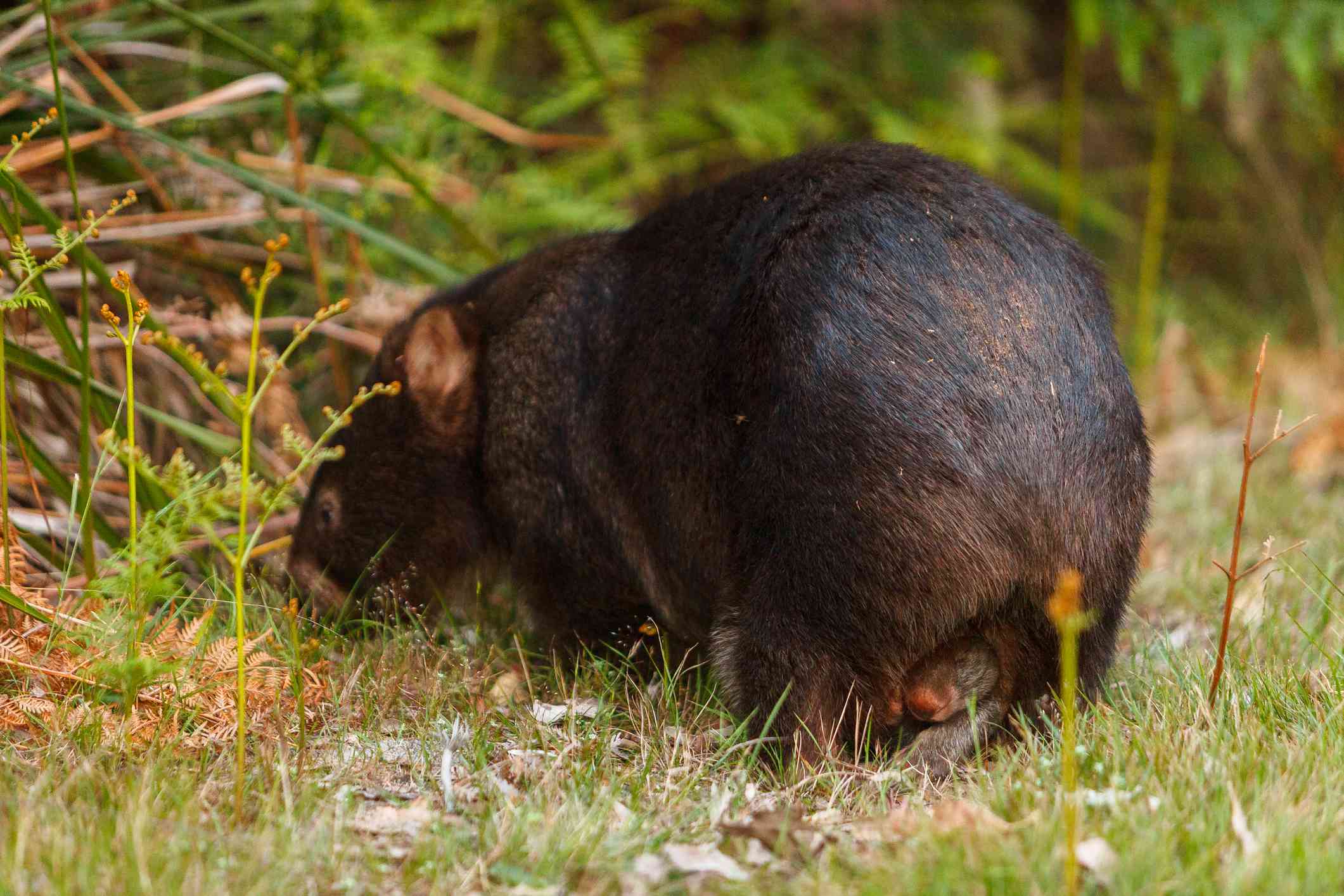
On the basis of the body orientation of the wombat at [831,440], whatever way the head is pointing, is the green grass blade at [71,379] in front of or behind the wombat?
in front

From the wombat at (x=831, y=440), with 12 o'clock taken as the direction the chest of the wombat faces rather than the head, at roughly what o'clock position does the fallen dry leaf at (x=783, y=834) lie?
The fallen dry leaf is roughly at 8 o'clock from the wombat.

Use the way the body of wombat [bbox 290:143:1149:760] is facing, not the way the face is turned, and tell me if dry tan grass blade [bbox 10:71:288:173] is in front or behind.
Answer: in front

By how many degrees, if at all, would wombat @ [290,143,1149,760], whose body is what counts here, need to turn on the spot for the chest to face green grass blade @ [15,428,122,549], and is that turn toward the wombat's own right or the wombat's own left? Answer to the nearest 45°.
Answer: approximately 45° to the wombat's own left

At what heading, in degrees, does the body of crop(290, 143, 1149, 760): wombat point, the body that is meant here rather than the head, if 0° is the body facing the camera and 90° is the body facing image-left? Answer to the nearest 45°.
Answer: approximately 135°

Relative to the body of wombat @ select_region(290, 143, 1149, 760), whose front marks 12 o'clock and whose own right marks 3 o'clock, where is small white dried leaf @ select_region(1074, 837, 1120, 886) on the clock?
The small white dried leaf is roughly at 7 o'clock from the wombat.

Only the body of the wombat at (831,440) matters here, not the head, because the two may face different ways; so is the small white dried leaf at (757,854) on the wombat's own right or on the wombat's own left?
on the wombat's own left

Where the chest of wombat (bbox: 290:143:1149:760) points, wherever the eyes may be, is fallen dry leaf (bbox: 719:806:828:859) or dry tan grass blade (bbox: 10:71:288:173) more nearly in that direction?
the dry tan grass blade

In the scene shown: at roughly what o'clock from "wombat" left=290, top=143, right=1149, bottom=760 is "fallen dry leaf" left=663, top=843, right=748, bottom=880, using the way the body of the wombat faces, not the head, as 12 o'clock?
The fallen dry leaf is roughly at 8 o'clock from the wombat.

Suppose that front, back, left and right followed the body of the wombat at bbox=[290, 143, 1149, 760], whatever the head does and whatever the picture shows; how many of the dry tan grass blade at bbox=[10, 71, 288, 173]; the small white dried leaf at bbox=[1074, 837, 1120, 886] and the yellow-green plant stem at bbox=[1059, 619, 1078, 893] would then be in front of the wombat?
1

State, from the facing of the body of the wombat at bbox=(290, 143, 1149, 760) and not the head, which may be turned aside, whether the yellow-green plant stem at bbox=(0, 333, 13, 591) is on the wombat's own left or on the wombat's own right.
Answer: on the wombat's own left

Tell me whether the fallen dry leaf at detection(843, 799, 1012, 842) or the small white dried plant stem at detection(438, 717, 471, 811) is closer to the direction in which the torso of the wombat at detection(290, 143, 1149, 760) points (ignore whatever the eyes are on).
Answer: the small white dried plant stem

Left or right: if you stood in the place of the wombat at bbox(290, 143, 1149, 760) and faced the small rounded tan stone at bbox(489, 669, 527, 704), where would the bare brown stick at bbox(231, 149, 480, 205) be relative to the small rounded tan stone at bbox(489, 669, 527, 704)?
right
